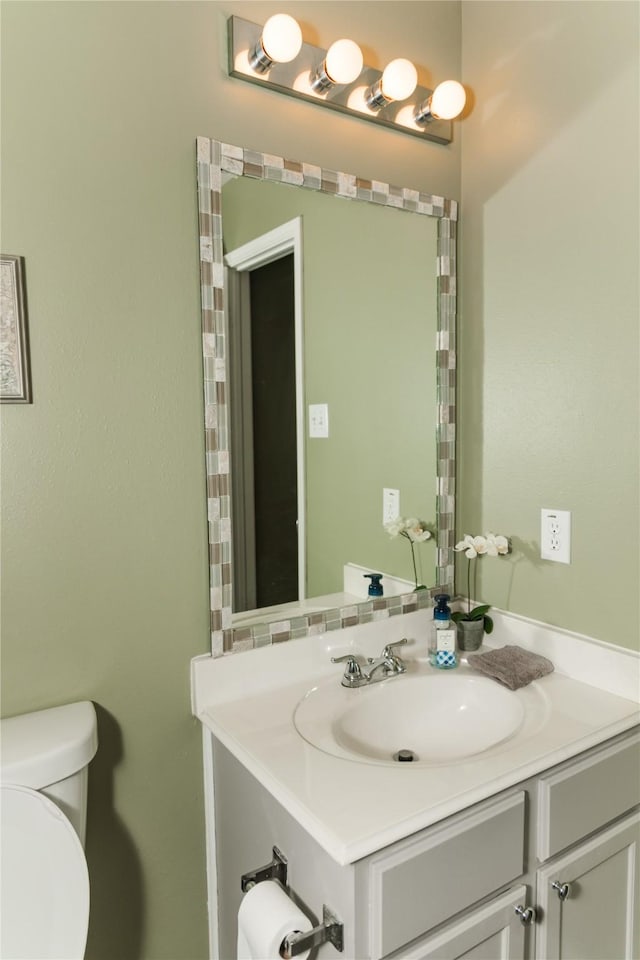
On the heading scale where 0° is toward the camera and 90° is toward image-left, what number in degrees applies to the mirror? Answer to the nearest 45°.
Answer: approximately 315°

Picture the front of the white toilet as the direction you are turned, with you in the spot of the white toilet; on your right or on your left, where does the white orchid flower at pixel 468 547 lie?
on your left

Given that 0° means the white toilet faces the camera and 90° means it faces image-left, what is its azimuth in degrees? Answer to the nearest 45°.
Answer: approximately 0°

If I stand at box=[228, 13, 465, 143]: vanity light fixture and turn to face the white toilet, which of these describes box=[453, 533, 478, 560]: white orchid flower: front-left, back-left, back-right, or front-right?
back-left

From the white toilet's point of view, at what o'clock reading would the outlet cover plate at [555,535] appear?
The outlet cover plate is roughly at 9 o'clock from the white toilet.

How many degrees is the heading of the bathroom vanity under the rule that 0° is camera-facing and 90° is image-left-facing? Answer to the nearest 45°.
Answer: approximately 315°
